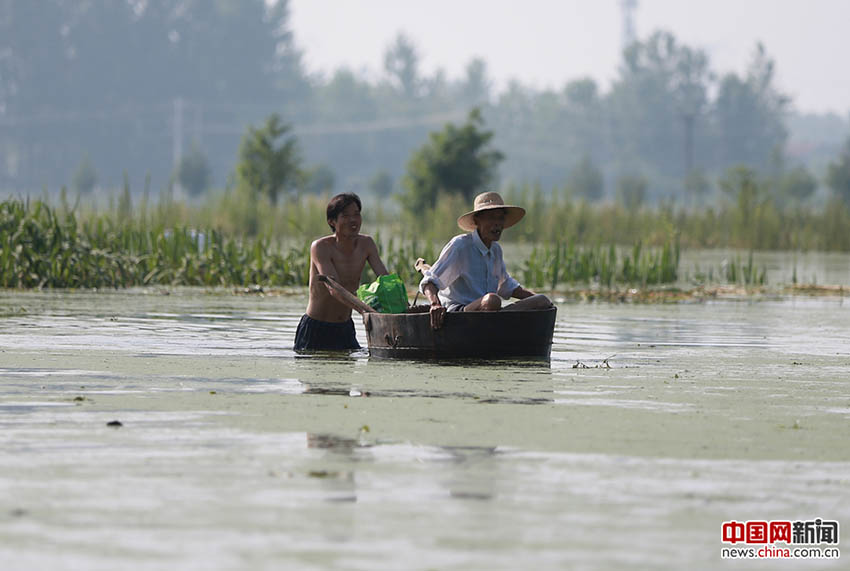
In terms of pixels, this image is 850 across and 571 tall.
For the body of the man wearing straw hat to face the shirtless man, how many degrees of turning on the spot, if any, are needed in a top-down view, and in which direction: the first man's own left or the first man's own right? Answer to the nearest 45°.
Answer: approximately 135° to the first man's own right

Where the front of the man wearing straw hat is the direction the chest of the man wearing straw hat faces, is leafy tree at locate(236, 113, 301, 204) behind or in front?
behind

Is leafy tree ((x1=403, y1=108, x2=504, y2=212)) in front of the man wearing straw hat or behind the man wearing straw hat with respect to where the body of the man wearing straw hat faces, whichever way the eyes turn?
behind

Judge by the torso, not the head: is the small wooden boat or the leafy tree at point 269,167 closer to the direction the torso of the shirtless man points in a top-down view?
the small wooden boat

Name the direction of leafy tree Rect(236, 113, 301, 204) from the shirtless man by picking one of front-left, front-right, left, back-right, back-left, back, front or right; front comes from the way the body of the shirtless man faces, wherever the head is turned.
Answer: back-left

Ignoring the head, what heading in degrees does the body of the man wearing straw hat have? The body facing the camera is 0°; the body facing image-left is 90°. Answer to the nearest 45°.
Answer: approximately 315°

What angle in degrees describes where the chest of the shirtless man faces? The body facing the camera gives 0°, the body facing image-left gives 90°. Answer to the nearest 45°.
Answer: approximately 315°
